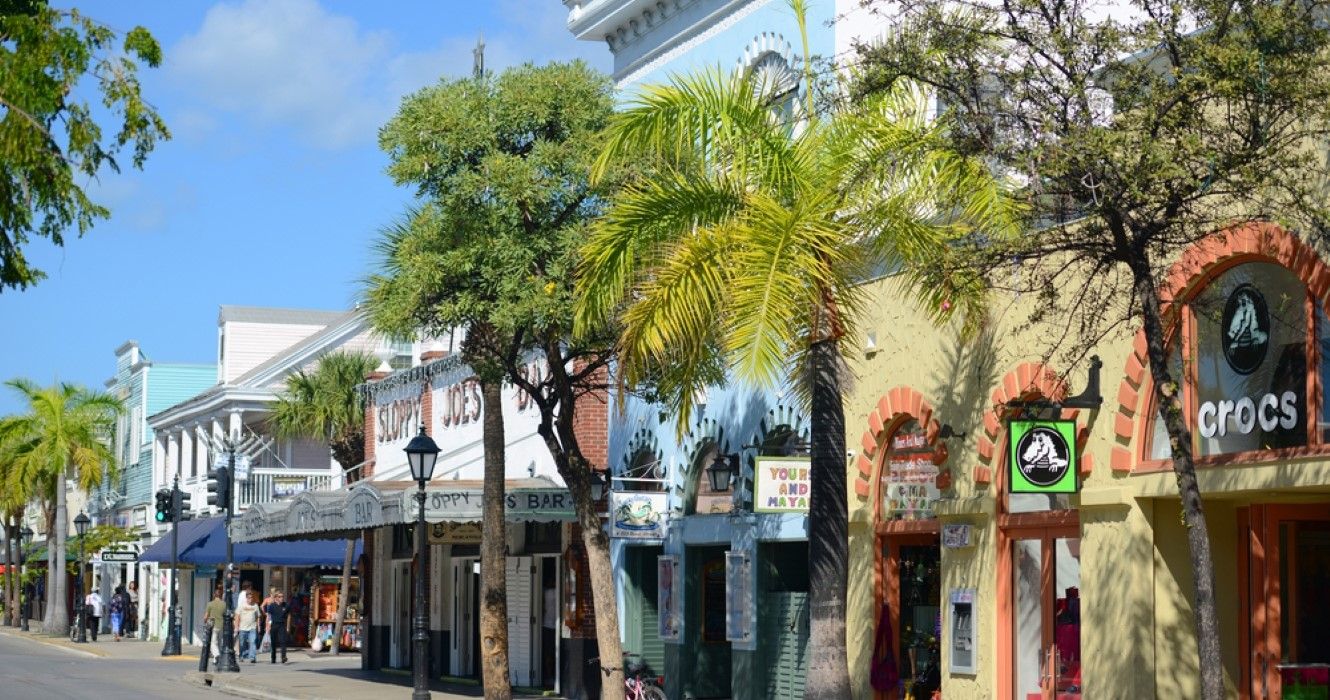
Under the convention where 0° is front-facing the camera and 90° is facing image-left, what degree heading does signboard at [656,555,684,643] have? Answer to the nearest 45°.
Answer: approximately 45°

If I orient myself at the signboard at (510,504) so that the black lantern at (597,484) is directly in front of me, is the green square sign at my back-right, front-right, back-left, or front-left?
front-right

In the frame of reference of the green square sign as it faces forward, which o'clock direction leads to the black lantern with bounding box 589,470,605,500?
The black lantern is roughly at 5 o'clock from the green square sign.

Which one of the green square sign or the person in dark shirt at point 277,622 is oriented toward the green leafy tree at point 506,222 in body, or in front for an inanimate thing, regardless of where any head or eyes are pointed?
the person in dark shirt

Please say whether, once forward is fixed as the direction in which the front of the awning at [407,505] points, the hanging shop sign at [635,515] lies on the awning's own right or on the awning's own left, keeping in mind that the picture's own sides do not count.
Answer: on the awning's own left

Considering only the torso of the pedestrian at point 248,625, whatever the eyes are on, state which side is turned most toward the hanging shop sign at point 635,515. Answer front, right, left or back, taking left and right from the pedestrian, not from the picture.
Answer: front

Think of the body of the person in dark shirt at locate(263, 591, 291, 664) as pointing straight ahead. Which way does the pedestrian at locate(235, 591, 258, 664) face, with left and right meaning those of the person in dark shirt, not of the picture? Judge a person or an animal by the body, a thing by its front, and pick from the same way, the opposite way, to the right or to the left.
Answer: the same way

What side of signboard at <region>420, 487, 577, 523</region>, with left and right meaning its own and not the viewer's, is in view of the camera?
front

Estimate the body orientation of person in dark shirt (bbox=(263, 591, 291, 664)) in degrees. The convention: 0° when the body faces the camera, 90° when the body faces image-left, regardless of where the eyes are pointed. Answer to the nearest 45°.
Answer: approximately 0°
